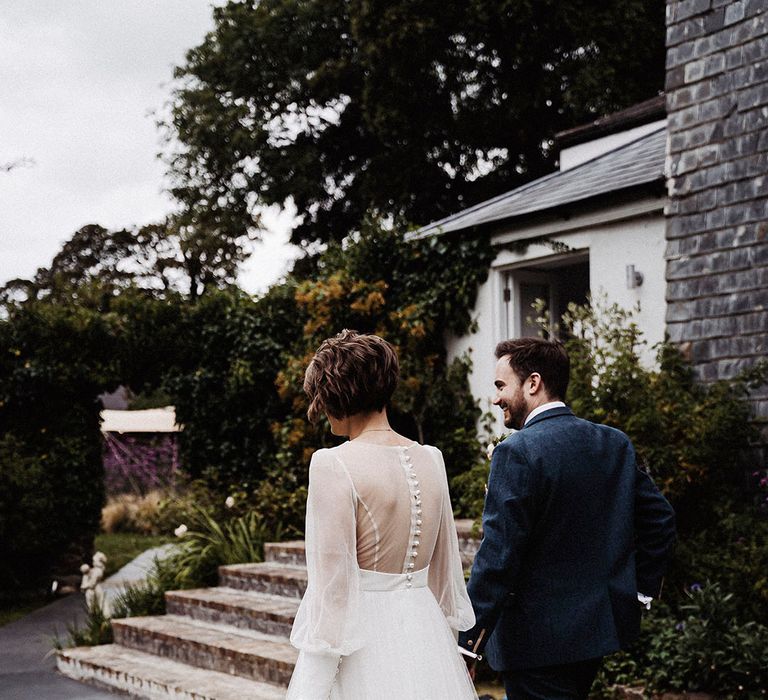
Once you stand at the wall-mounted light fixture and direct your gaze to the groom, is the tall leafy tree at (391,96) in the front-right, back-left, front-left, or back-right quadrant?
back-right

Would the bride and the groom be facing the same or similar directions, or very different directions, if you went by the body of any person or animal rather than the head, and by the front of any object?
same or similar directions

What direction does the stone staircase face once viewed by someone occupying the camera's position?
facing the viewer and to the left of the viewer

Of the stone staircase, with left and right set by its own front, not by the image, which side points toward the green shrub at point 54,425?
right

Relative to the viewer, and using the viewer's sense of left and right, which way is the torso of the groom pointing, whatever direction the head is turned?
facing away from the viewer and to the left of the viewer

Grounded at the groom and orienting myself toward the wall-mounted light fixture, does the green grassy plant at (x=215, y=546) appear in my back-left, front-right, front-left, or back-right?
front-left

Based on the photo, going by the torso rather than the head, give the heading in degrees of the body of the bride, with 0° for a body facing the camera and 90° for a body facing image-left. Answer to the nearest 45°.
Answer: approximately 135°

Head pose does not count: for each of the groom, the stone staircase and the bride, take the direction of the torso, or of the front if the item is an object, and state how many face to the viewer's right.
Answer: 0

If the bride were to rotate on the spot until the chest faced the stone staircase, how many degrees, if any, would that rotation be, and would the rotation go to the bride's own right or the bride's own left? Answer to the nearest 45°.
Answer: approximately 45° to the bride's own right

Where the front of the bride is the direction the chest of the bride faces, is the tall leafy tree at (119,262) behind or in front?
in front

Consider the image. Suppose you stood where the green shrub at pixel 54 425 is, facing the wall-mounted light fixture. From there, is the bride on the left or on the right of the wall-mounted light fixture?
right

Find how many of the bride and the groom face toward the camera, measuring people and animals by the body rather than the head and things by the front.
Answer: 0

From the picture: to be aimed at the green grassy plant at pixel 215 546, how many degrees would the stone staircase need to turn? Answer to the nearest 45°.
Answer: approximately 135° to its right

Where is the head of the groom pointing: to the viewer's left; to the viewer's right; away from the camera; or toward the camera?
to the viewer's left

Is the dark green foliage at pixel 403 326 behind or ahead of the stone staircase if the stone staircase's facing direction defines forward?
behind

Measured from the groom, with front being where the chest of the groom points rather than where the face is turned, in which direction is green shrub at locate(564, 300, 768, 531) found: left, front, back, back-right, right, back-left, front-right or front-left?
front-right

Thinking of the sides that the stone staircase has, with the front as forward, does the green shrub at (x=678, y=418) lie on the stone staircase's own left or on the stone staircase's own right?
on the stone staircase's own left
